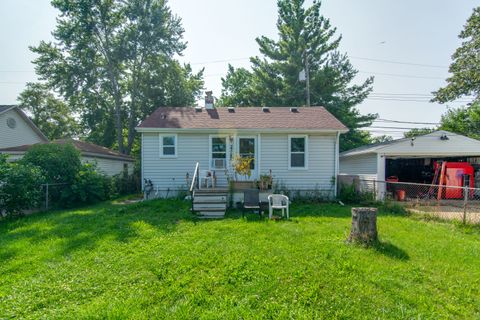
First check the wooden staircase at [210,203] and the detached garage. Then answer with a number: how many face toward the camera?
2

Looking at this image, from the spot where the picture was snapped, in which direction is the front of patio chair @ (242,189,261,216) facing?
facing the viewer

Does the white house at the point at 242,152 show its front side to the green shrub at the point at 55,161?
no

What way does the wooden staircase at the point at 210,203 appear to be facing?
toward the camera

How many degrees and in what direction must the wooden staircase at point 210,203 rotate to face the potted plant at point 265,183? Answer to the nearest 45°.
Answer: approximately 135° to its left

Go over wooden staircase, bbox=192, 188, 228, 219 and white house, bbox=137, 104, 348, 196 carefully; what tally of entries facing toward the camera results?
2

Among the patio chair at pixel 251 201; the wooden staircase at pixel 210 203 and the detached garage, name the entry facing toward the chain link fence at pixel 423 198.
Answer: the detached garage

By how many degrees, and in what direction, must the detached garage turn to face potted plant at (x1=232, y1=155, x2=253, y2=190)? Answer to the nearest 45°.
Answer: approximately 45° to its right

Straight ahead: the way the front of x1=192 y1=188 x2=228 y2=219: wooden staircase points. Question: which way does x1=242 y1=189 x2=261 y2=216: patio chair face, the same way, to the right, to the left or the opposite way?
the same way

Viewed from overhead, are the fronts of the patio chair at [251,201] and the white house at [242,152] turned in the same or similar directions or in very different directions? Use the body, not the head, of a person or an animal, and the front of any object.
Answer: same or similar directions

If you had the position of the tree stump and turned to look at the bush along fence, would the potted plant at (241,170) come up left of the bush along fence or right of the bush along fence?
right

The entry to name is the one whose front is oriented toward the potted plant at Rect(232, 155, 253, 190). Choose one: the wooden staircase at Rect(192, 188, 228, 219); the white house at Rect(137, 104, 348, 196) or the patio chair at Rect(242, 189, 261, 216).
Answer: the white house

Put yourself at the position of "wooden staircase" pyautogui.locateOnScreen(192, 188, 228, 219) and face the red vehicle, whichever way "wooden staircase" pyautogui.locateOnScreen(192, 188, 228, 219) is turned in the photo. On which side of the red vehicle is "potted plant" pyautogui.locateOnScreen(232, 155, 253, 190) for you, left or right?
left
